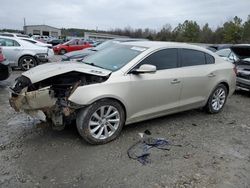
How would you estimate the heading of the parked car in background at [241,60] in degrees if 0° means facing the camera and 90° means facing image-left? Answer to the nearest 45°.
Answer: approximately 315°

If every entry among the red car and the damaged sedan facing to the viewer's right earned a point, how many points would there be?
0

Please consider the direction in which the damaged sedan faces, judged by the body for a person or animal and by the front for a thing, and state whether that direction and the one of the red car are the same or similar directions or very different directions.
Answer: same or similar directions

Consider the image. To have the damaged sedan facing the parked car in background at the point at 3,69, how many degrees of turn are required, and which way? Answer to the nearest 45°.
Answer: approximately 90° to its right

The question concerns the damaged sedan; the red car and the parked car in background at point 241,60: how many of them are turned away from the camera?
0

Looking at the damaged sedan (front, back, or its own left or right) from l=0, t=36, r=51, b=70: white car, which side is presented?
right

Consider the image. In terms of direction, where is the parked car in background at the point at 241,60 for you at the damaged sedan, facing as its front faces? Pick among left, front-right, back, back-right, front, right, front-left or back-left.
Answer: back

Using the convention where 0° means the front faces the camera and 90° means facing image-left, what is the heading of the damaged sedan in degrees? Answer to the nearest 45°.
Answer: approximately 45°

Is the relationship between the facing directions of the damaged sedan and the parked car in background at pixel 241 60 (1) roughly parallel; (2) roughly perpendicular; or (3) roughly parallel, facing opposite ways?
roughly perpendicular

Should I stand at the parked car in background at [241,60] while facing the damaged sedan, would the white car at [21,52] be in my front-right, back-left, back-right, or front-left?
front-right
